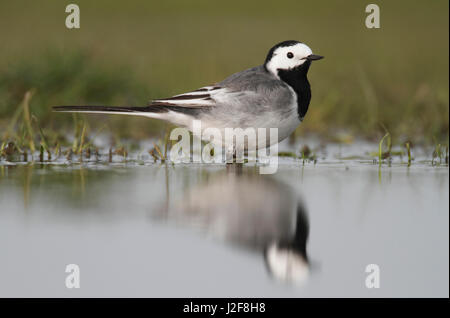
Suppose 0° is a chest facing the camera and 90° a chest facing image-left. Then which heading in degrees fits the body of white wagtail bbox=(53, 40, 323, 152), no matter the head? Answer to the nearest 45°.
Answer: approximately 270°
